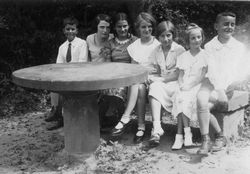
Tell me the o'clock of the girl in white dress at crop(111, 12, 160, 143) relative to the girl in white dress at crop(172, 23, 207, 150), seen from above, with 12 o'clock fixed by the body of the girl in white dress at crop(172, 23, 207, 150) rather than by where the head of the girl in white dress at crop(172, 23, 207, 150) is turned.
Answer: the girl in white dress at crop(111, 12, 160, 143) is roughly at 4 o'clock from the girl in white dress at crop(172, 23, 207, 150).

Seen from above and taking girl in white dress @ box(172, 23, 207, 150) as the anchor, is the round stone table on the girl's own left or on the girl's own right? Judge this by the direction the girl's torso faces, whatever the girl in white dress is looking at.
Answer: on the girl's own right

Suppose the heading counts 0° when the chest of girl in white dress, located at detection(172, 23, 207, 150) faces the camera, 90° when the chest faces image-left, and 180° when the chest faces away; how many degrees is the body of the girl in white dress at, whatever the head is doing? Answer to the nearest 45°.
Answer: approximately 0°

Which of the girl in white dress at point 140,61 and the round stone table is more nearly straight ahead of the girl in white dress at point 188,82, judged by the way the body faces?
the round stone table
